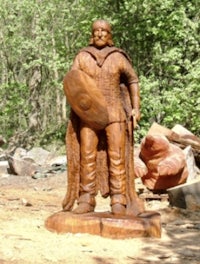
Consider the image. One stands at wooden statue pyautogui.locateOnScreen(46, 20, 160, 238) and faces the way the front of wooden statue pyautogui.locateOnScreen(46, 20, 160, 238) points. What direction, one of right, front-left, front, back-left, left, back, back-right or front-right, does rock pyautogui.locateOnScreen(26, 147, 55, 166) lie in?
back

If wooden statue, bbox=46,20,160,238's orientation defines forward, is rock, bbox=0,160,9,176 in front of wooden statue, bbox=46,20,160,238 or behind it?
behind

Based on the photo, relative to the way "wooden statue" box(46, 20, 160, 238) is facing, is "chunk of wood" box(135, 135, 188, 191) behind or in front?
behind

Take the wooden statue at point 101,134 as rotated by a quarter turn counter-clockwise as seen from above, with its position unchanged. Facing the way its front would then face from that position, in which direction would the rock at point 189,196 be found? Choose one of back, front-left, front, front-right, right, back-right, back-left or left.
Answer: front-left

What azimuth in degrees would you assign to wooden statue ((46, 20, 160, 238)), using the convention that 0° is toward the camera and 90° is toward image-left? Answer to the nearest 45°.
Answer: approximately 0°

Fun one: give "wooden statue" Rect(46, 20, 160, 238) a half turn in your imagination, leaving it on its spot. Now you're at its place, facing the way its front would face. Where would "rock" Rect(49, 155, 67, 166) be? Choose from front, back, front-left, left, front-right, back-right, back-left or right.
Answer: front

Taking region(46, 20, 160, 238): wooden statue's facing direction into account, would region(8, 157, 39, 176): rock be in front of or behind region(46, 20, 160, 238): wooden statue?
behind

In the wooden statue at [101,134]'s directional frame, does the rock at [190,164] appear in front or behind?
behind
